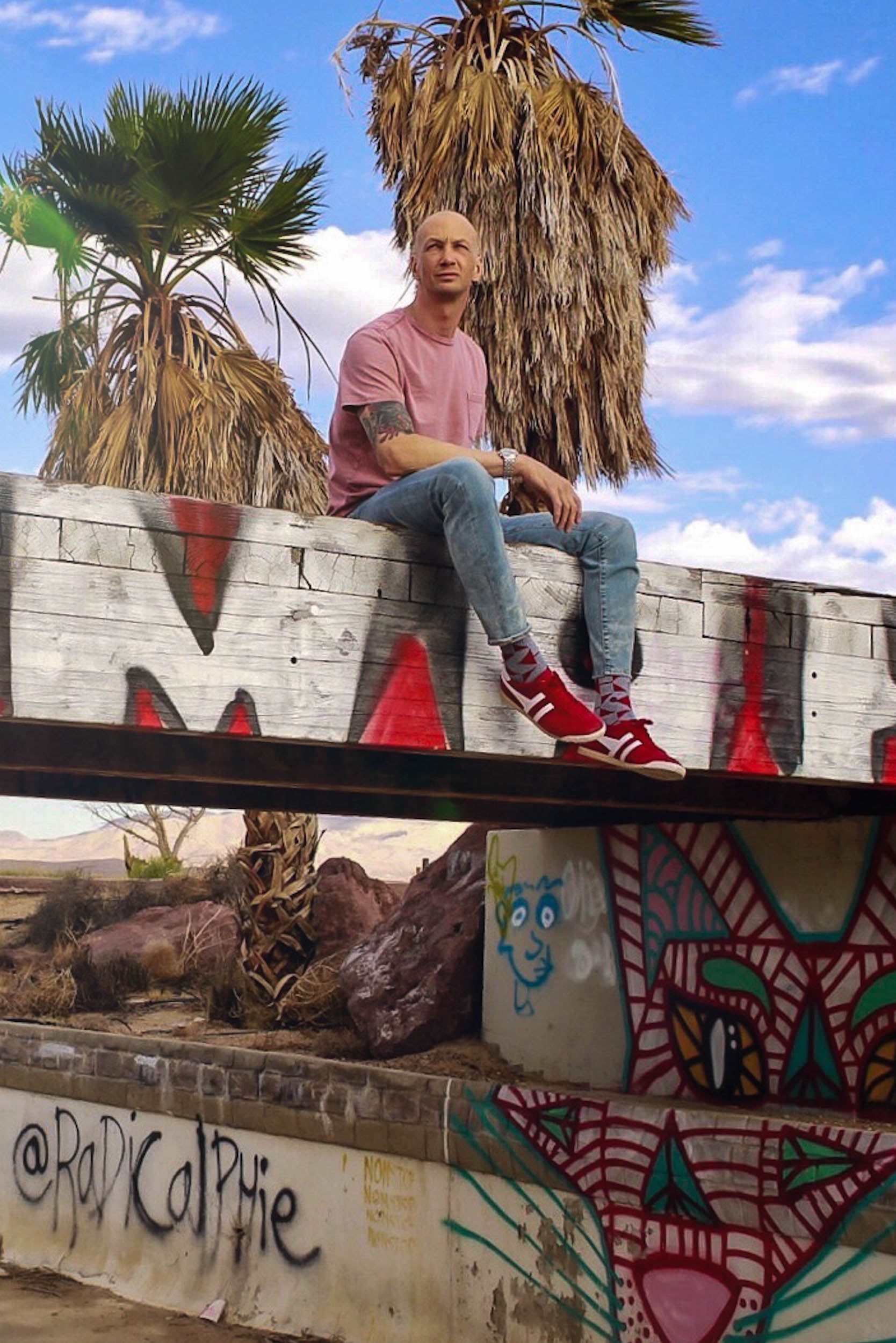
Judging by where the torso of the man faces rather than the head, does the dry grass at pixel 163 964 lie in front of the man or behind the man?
behind

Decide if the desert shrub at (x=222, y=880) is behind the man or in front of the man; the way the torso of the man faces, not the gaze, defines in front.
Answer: behind

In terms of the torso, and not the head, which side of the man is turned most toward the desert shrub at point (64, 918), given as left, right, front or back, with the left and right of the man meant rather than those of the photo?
back

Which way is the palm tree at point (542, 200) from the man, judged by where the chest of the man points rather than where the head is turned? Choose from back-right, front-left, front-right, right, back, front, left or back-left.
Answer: back-left

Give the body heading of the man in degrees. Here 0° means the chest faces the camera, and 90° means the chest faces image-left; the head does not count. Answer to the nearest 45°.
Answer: approximately 315°

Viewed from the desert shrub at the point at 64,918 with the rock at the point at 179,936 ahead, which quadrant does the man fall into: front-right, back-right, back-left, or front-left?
front-right

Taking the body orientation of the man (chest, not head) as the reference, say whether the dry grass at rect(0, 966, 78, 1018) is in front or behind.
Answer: behind

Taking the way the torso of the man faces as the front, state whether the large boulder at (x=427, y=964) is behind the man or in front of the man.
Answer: behind

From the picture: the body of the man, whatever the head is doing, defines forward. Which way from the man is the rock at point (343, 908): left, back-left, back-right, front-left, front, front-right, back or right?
back-left

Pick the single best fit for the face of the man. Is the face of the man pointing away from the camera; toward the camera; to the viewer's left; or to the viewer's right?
toward the camera
